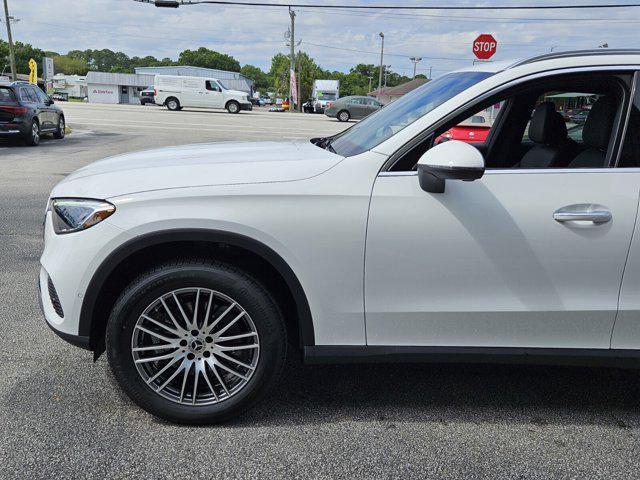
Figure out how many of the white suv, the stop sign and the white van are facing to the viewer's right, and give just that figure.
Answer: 1

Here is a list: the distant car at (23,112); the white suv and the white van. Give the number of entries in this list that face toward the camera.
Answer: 0

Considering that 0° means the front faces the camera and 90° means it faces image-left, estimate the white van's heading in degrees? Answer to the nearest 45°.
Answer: approximately 270°

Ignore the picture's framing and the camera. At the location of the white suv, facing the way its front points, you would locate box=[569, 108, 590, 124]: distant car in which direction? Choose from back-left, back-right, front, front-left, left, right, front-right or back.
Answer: back-right

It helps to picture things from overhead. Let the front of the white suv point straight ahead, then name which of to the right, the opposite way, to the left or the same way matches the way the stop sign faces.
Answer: to the left

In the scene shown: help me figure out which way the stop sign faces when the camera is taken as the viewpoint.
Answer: facing the viewer

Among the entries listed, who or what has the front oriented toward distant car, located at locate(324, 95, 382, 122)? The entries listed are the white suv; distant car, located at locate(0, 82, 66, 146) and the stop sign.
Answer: distant car, located at locate(0, 82, 66, 146)

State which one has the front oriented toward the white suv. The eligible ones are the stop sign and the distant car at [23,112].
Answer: the stop sign

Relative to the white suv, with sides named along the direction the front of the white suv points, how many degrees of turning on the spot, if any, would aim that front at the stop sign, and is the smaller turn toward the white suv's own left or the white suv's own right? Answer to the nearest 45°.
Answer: approximately 90° to the white suv's own right

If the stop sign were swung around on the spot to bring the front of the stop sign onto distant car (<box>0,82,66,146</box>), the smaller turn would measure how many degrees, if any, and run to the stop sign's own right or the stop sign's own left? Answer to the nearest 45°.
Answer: approximately 90° to the stop sign's own right

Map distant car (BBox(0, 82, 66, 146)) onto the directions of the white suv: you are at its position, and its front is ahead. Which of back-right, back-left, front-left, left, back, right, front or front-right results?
front-right

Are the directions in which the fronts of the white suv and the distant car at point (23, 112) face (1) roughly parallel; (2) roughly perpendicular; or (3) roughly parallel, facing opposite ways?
roughly perpendicular

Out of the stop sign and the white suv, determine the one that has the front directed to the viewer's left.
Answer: the white suv

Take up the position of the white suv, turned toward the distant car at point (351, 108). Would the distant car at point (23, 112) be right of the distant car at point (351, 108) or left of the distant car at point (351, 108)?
left

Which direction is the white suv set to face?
to the viewer's left
